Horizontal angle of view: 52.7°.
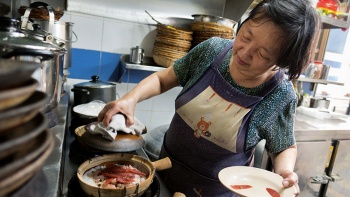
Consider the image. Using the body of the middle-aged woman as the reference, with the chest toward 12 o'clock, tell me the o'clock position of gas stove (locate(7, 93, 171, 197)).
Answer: The gas stove is roughly at 12 o'clock from the middle-aged woman.

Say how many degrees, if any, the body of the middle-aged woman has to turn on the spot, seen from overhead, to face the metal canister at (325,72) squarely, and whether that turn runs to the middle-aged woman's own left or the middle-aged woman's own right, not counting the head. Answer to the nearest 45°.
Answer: approximately 180°

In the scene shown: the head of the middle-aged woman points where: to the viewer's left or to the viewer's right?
to the viewer's left

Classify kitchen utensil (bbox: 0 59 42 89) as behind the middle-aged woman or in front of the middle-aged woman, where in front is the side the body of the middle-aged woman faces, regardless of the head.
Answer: in front

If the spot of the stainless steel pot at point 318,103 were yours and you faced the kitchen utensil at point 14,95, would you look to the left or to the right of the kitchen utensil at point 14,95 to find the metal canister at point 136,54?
right

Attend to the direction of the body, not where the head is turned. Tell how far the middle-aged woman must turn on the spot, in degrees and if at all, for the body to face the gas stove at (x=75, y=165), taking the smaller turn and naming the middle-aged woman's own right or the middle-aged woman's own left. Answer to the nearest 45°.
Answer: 0° — they already face it

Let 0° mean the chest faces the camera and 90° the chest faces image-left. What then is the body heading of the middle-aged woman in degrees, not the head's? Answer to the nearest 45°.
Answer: approximately 45°

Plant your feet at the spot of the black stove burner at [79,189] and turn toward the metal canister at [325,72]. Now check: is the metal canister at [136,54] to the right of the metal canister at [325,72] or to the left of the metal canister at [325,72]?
left

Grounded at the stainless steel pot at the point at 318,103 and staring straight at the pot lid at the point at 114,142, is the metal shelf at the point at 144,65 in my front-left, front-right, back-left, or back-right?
front-right
